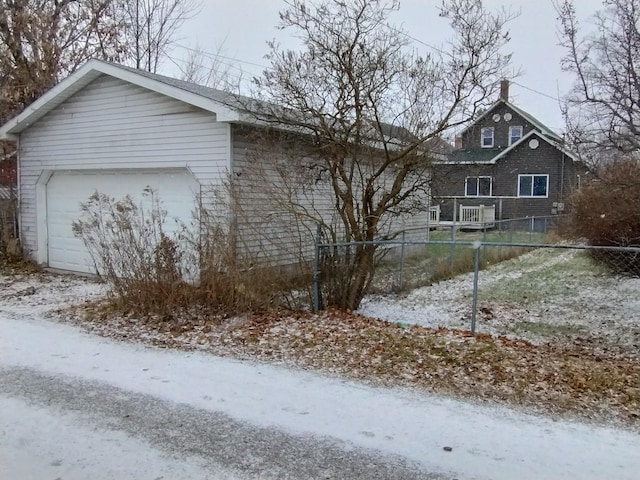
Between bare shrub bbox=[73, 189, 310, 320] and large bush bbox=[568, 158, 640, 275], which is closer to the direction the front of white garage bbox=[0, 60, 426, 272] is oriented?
the bare shrub

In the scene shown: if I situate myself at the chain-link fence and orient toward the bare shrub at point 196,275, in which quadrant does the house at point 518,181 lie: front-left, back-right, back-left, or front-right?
back-right

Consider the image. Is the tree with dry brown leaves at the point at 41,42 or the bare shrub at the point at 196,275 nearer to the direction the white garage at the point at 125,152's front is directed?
the bare shrub

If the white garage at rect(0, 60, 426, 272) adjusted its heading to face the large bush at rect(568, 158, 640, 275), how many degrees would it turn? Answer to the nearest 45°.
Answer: approximately 135° to its left

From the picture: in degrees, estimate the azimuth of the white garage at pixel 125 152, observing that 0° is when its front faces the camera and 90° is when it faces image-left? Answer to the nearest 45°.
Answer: approximately 45°

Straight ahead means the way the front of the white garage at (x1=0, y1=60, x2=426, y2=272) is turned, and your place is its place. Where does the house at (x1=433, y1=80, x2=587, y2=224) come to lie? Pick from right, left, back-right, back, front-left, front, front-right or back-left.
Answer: back

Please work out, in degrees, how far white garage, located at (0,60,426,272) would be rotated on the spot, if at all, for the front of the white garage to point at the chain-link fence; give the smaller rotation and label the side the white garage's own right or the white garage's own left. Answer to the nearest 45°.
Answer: approximately 90° to the white garage's own left

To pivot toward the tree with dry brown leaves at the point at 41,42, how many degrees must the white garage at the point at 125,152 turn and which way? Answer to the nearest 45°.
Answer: approximately 90° to its right
